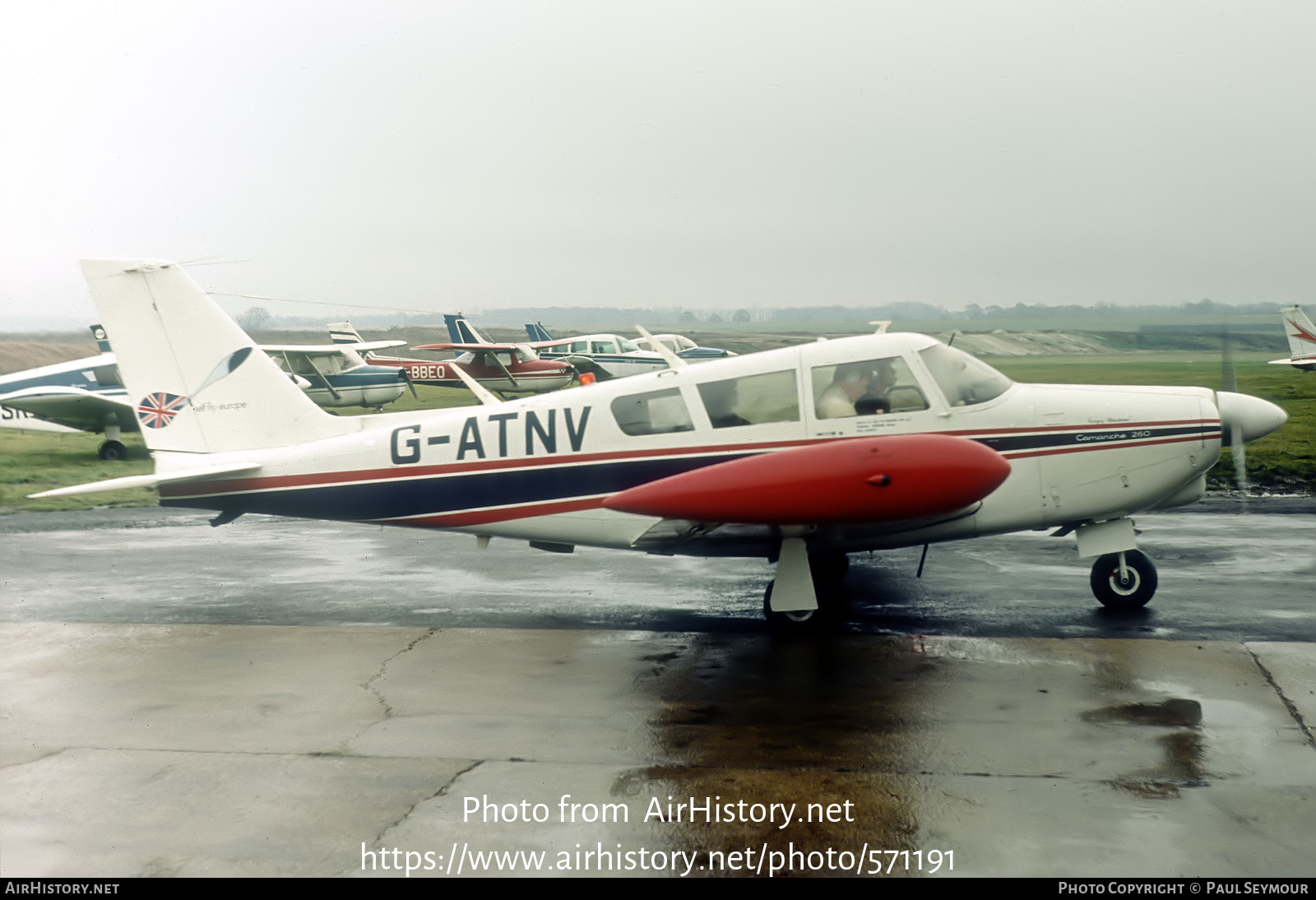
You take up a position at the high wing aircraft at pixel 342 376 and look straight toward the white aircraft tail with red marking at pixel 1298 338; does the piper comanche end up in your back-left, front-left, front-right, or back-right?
front-right

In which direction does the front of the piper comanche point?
to the viewer's right

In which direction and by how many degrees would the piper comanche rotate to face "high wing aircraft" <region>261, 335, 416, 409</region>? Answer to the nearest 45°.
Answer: approximately 135° to its left

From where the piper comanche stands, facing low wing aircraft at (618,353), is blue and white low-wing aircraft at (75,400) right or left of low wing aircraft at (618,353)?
left
